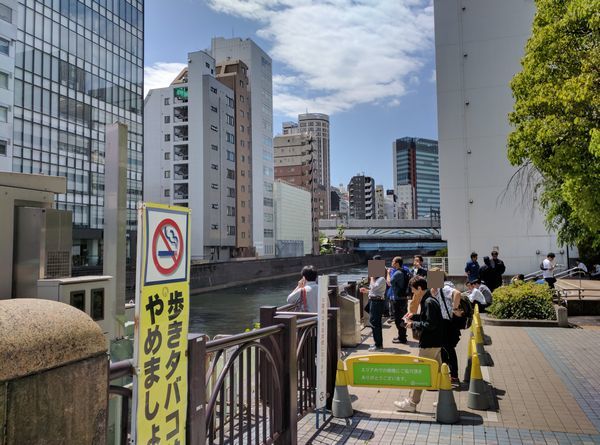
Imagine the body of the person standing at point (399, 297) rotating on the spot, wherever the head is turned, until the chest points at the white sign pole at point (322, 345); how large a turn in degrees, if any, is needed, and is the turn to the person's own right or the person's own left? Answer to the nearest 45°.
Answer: approximately 90° to the person's own left

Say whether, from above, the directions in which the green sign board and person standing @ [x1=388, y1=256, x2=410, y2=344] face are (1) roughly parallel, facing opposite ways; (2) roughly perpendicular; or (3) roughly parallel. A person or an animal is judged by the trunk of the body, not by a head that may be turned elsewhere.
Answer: roughly perpendicular

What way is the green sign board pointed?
toward the camera

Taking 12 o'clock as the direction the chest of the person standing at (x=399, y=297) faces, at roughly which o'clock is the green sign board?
The green sign board is roughly at 9 o'clock from the person standing.

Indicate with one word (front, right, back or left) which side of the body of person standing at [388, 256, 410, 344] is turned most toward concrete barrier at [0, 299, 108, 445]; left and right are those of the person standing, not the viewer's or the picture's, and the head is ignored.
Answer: left

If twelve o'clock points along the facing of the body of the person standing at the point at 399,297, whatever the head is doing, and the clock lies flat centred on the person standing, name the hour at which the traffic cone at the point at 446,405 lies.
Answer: The traffic cone is roughly at 9 o'clock from the person standing.

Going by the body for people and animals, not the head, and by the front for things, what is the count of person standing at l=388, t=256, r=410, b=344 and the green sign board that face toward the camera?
1

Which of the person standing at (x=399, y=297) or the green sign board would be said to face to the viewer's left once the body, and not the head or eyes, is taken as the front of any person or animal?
the person standing

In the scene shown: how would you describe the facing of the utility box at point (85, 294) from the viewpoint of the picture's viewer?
facing the viewer and to the right of the viewer

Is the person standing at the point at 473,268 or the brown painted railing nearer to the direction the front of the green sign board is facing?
the brown painted railing

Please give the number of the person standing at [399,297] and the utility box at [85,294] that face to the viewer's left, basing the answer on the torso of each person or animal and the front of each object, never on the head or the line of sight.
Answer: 1

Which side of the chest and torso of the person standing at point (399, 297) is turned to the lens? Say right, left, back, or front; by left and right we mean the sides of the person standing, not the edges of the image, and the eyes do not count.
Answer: left

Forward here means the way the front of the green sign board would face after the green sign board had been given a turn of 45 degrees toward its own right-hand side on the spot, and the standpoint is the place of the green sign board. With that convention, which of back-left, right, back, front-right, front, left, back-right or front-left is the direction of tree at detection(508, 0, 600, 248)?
back

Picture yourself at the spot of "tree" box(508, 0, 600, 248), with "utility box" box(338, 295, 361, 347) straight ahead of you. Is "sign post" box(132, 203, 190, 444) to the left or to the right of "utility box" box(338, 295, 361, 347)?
left

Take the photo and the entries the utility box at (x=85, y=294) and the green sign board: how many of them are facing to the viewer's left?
0
